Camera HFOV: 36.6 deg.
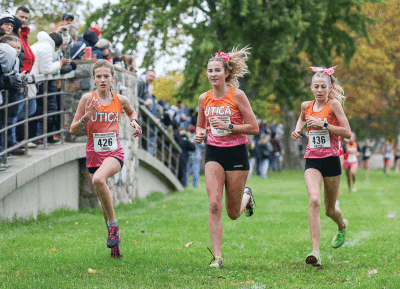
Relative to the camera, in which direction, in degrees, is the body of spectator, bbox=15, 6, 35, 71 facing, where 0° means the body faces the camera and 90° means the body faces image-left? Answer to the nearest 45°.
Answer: approximately 315°

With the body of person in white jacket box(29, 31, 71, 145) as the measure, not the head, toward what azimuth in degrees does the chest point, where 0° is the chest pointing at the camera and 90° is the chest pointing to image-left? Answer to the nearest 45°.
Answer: approximately 270°

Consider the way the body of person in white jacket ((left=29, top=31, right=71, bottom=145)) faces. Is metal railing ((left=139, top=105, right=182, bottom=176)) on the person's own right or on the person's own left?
on the person's own left

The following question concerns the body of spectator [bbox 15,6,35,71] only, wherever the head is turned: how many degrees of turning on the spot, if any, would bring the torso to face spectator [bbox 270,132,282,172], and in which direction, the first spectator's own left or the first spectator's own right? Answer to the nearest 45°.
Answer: approximately 90° to the first spectator's own left

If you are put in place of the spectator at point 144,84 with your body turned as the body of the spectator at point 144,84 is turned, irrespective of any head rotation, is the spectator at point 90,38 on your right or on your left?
on your right

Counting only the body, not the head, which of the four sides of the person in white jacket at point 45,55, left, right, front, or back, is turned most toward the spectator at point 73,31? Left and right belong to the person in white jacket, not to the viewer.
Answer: left
